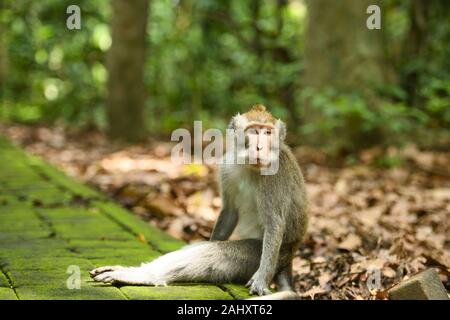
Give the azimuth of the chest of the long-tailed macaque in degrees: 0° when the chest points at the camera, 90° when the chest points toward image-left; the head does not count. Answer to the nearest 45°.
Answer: approximately 45°

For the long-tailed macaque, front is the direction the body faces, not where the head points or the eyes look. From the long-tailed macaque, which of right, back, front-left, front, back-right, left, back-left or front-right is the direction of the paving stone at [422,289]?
left
